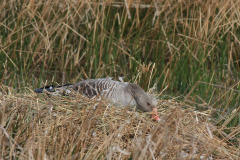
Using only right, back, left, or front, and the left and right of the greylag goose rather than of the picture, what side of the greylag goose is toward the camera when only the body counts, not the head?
right
